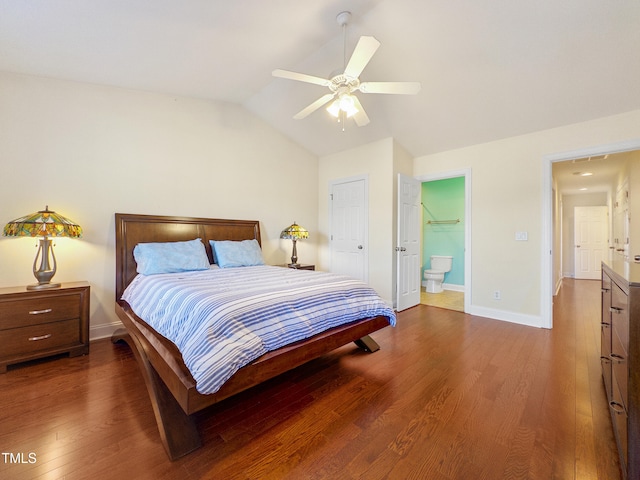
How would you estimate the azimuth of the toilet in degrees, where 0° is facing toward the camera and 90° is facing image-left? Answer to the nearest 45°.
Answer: approximately 45°

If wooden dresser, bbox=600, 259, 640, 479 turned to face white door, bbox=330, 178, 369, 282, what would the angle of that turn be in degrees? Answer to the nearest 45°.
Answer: approximately 45° to its right

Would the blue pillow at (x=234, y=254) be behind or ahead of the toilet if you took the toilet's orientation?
ahead

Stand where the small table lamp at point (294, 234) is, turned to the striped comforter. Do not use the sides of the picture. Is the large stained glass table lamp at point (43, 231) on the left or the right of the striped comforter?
right

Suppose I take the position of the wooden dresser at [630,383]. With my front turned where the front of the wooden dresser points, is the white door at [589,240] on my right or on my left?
on my right

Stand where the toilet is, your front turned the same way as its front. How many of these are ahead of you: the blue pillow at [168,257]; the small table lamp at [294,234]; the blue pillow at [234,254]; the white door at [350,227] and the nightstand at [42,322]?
5

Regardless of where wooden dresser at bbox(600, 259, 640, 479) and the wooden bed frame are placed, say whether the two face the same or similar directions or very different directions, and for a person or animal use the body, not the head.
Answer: very different directions

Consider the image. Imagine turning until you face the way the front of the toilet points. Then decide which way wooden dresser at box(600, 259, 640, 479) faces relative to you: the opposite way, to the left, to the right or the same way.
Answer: to the right

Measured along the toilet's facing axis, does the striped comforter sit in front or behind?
in front

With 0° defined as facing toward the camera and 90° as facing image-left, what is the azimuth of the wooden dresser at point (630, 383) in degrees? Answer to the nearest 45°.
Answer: approximately 90°

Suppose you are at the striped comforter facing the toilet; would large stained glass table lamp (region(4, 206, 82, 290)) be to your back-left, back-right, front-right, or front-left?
back-left

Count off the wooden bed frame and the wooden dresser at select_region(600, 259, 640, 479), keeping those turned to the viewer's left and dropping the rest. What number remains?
1

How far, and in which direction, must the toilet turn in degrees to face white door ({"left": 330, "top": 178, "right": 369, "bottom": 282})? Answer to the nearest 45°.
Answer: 0° — it already faces it

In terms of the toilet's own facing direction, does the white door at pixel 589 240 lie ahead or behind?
behind
